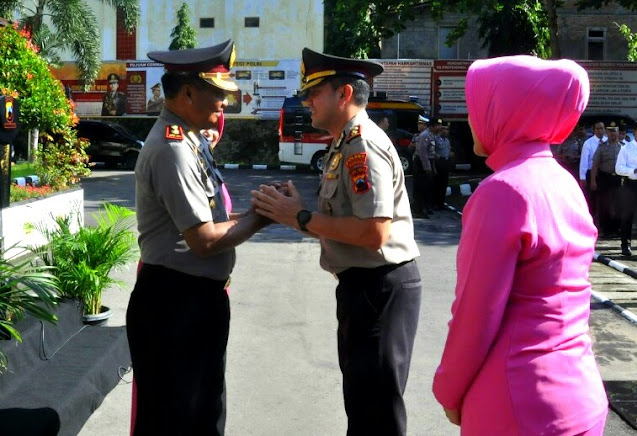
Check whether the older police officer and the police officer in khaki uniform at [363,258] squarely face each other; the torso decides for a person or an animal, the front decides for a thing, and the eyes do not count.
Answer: yes

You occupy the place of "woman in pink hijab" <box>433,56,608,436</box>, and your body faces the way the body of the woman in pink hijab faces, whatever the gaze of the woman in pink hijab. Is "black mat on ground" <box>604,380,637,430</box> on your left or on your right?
on your right

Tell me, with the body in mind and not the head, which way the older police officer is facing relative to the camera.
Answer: to the viewer's right

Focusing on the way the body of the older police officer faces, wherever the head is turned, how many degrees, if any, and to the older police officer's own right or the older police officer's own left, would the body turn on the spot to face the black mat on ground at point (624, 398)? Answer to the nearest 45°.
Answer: approximately 45° to the older police officer's own left

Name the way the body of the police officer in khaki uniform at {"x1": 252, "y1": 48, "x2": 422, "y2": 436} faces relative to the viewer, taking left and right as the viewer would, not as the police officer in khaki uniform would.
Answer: facing to the left of the viewer

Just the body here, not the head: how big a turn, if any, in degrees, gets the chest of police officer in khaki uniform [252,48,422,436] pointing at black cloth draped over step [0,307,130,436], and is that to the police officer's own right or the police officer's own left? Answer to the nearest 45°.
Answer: approximately 45° to the police officer's own right

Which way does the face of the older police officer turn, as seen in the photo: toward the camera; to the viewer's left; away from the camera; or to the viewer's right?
to the viewer's right

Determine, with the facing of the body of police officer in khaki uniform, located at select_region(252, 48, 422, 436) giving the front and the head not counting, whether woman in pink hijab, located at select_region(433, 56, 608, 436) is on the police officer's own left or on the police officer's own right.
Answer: on the police officer's own left
